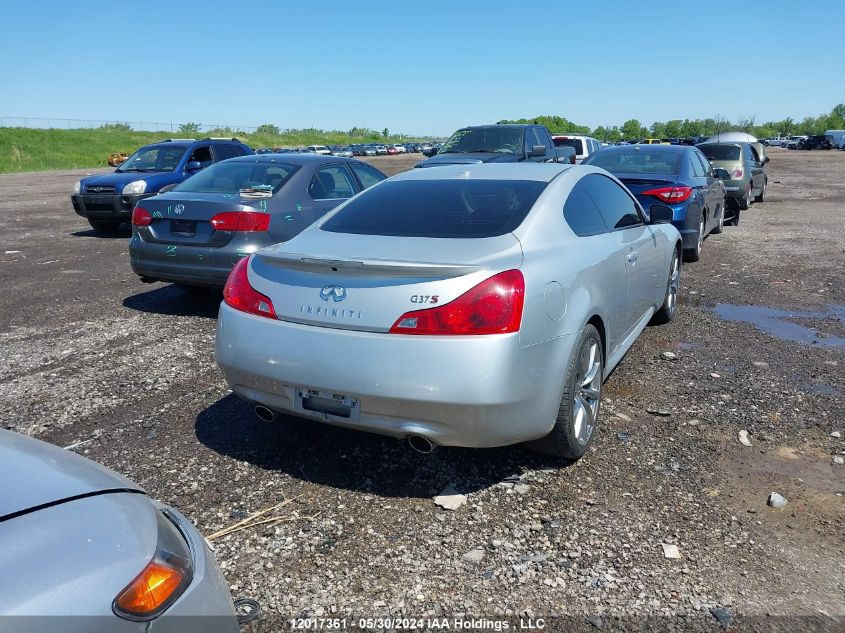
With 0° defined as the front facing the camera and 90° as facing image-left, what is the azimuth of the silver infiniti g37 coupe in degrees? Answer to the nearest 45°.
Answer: approximately 225°

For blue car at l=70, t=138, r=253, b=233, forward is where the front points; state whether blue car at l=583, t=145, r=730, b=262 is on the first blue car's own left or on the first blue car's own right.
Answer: on the first blue car's own left

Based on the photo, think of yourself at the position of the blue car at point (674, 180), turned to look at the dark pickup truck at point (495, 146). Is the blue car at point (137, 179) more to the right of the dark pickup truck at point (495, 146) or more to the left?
left

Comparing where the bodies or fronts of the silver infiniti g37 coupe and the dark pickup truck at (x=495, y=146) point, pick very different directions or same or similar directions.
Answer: very different directions

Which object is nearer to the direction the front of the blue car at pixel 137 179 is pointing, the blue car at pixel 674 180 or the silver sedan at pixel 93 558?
the silver sedan

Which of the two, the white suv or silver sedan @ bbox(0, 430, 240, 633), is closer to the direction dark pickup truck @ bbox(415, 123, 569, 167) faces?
the silver sedan

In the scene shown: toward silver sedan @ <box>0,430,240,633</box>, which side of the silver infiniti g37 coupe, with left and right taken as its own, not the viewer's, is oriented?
back

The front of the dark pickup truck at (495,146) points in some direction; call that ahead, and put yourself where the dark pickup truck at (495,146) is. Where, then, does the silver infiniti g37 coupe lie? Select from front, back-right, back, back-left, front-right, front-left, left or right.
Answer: front-left

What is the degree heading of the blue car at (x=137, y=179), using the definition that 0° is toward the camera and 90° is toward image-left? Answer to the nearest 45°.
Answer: approximately 45°

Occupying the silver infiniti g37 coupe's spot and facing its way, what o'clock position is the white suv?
The white suv is roughly at 11 o'clock from the silver infiniti g37 coupe.

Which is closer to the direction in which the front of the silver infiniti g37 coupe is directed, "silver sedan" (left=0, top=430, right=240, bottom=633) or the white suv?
the white suv

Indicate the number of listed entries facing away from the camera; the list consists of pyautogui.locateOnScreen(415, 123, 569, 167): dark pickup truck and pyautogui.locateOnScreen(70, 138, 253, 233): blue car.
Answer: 0

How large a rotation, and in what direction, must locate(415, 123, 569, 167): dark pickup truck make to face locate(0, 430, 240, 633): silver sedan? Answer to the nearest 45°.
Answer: approximately 45° to its left

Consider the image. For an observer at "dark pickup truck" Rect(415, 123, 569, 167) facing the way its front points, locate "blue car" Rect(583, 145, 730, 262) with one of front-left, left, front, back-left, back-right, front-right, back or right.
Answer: left

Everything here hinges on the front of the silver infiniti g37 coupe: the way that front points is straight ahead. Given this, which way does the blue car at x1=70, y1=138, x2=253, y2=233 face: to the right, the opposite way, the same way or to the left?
the opposite way
